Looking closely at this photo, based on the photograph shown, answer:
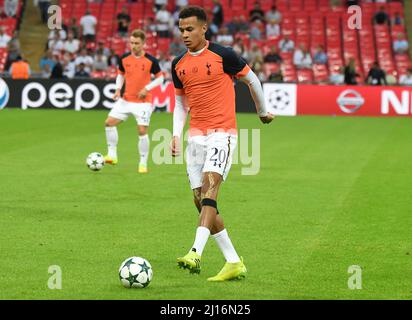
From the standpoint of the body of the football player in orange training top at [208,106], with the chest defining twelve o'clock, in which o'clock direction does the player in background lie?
The player in background is roughly at 4 o'clock from the football player in orange training top.

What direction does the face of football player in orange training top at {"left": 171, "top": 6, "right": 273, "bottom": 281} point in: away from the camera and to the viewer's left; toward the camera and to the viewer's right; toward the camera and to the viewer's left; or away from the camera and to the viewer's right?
toward the camera and to the viewer's left

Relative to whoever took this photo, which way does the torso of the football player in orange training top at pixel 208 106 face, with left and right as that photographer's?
facing the viewer and to the left of the viewer
